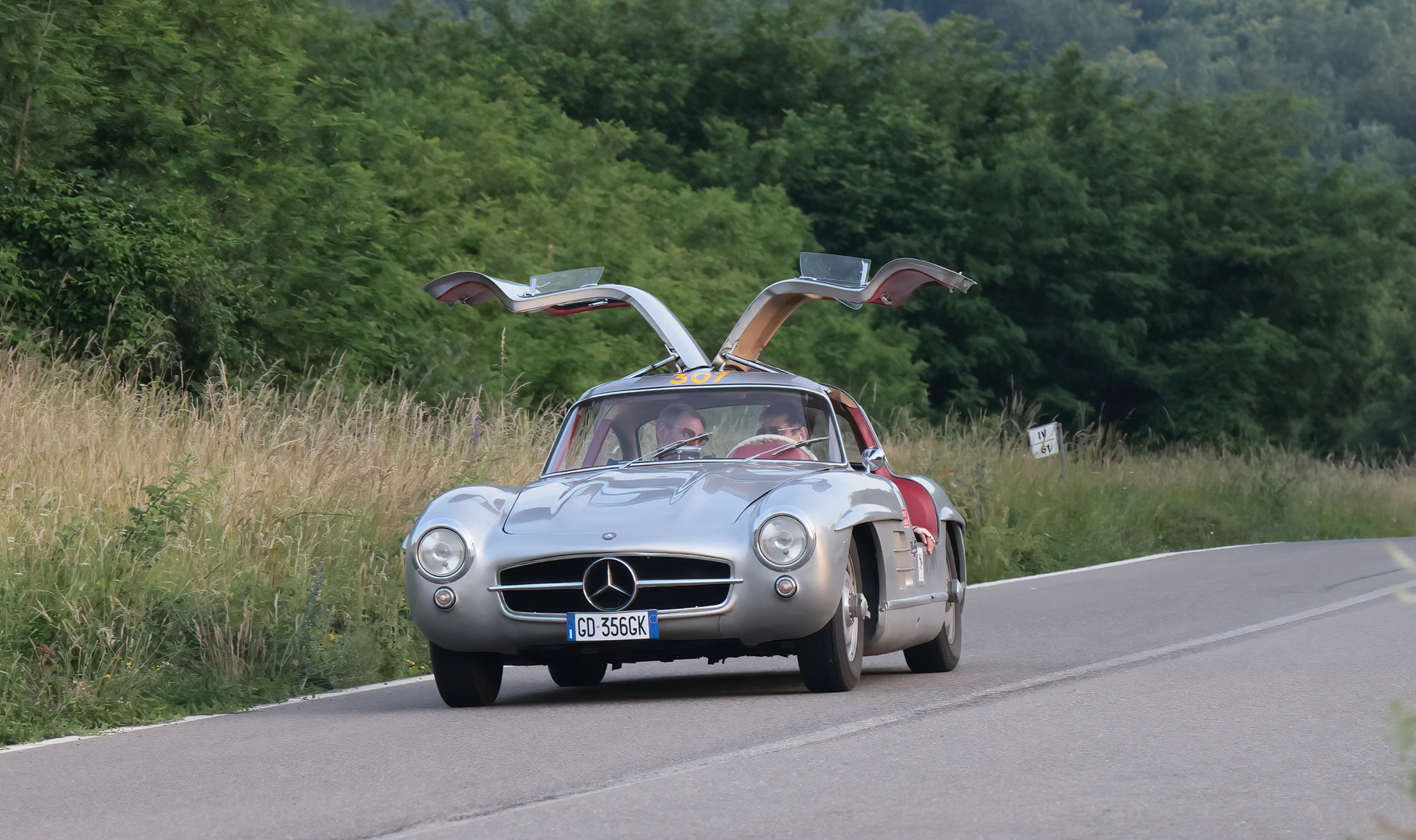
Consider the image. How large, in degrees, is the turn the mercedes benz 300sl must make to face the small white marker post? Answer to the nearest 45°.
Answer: approximately 180°

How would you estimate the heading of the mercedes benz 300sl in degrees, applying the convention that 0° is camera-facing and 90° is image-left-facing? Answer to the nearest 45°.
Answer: approximately 0°
